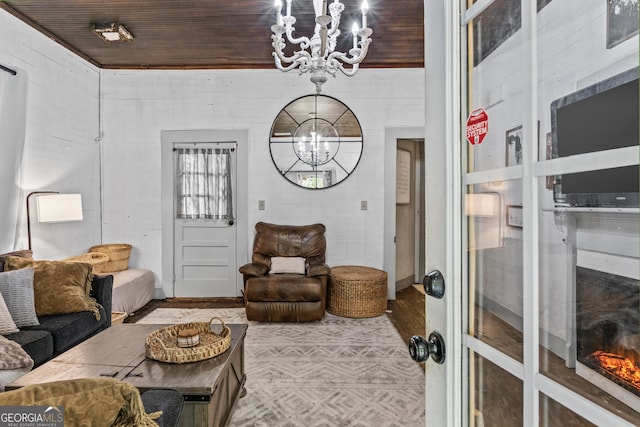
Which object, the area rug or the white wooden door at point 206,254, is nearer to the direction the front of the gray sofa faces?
the area rug

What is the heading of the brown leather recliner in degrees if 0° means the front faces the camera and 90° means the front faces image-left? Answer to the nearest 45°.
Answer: approximately 0°

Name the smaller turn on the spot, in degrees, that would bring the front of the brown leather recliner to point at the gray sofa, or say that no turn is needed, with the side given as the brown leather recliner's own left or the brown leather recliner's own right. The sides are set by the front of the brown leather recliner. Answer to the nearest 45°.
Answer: approximately 45° to the brown leather recliner's own right

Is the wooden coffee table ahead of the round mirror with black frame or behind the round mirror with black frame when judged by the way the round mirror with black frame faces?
ahead

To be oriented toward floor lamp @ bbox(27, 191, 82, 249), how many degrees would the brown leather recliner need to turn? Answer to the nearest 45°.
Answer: approximately 90° to its right

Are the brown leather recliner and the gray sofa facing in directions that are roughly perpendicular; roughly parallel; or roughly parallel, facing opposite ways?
roughly perpendicular

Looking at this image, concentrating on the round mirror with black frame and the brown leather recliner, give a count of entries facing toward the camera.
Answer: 2

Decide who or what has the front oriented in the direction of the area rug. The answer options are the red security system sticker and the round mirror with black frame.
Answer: the round mirror with black frame

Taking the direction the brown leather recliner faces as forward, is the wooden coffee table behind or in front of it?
in front

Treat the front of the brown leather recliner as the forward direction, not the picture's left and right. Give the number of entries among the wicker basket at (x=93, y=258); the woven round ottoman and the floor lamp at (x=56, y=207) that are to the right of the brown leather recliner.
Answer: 2
